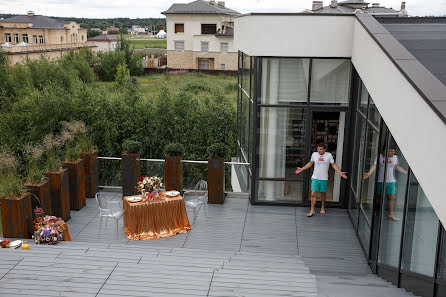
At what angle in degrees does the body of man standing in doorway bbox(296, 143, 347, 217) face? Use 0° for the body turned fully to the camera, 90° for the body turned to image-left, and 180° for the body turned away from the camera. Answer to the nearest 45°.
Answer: approximately 0°

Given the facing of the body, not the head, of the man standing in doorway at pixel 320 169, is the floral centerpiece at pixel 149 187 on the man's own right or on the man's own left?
on the man's own right

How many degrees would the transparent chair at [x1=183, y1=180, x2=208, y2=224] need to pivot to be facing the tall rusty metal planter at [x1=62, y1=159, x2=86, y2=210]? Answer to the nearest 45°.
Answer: approximately 45° to its right

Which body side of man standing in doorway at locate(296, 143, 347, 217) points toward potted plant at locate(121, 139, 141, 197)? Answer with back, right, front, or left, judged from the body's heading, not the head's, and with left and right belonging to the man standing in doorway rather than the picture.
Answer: right

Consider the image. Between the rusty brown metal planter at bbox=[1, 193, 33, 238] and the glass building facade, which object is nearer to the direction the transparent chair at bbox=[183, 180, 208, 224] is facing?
the rusty brown metal planter

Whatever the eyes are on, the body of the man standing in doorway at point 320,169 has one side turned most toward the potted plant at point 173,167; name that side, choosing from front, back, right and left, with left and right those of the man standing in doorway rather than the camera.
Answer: right

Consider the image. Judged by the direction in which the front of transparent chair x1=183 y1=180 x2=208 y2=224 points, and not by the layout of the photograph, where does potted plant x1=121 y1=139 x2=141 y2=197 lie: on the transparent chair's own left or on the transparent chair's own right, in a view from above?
on the transparent chair's own right

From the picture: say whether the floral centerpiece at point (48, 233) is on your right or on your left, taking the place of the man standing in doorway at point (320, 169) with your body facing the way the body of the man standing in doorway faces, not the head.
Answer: on your right

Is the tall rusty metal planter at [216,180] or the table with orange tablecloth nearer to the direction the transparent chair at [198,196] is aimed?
the table with orange tablecloth

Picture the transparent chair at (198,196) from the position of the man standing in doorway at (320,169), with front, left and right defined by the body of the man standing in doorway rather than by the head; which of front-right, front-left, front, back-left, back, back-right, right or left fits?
right
